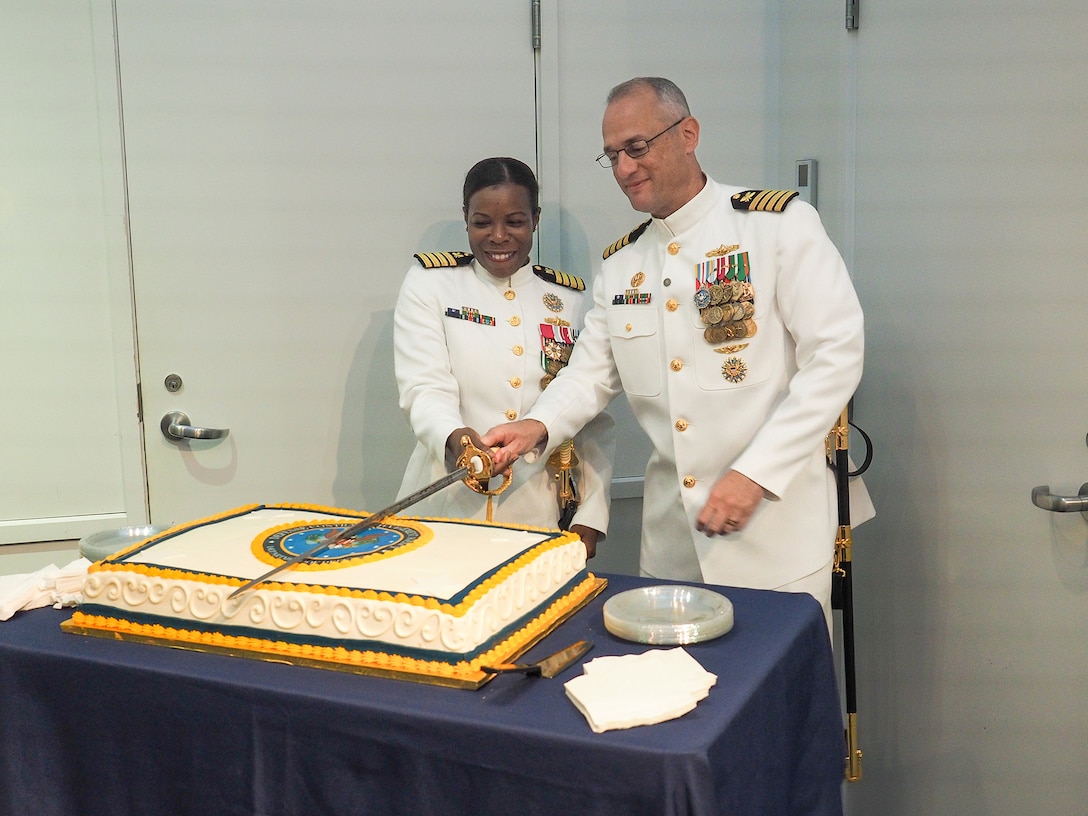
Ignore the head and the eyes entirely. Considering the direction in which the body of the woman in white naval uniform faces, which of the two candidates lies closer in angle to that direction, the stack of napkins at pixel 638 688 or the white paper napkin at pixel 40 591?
the stack of napkins

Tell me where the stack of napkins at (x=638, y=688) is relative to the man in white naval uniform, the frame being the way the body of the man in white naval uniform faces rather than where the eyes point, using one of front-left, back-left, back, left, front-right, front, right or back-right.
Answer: front-left

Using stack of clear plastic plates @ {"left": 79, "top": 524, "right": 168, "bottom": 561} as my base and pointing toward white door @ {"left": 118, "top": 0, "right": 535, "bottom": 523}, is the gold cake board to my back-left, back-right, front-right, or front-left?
back-right

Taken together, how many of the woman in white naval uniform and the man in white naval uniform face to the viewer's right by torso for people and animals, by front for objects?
0

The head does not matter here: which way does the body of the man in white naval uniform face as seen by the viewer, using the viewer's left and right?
facing the viewer and to the left of the viewer

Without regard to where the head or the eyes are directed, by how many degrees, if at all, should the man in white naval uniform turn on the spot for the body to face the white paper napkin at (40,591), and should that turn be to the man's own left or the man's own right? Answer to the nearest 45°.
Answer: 0° — they already face it

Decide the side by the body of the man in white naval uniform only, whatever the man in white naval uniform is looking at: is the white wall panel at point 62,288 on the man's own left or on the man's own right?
on the man's own right

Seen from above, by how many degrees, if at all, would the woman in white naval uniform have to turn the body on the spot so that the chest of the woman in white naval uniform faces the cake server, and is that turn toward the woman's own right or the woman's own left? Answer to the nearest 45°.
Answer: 0° — they already face it

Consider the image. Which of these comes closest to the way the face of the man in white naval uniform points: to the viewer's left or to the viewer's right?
to the viewer's left

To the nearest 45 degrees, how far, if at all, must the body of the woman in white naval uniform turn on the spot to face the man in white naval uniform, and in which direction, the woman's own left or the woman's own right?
approximately 45° to the woman's own left

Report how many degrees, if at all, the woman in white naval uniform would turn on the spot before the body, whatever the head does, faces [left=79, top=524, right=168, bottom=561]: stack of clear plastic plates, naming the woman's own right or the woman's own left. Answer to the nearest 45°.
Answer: approximately 45° to the woman's own right

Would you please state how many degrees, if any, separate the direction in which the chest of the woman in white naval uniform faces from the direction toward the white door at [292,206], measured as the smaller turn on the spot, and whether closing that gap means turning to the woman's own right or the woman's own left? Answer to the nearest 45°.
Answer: approximately 135° to the woman's own right

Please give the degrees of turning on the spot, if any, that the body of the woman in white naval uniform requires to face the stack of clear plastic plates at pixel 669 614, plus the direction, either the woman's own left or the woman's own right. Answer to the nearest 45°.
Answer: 0° — they already face it

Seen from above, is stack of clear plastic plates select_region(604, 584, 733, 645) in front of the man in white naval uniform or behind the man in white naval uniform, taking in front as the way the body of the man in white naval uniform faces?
in front

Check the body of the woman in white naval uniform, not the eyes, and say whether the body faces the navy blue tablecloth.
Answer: yes

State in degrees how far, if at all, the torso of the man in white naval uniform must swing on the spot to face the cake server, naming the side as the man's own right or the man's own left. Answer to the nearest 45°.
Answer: approximately 45° to the man's own left

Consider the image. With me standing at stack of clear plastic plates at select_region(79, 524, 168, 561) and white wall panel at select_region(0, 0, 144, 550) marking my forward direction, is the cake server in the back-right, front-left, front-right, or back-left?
back-right
